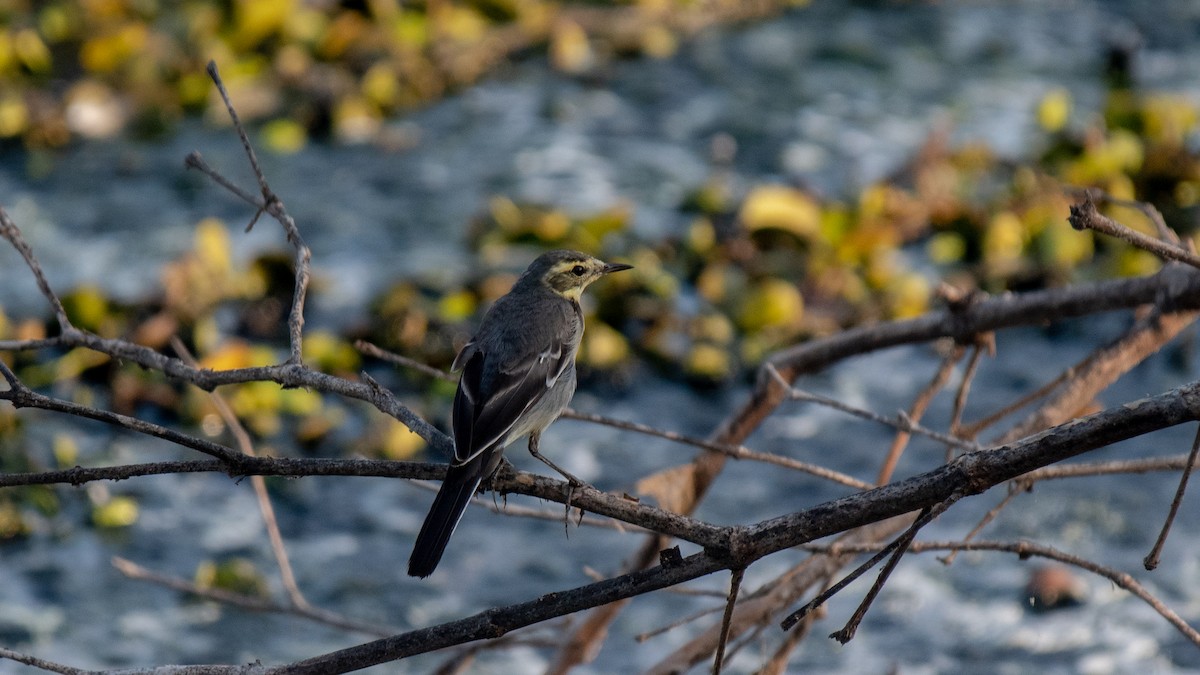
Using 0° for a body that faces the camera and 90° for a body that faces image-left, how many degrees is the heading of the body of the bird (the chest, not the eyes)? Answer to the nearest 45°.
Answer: approximately 225°

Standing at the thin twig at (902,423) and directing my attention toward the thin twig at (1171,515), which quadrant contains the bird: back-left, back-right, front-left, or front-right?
back-right

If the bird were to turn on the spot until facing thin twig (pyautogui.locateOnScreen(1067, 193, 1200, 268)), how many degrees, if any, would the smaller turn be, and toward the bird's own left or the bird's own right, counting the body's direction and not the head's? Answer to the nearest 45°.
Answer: approximately 90° to the bird's own right

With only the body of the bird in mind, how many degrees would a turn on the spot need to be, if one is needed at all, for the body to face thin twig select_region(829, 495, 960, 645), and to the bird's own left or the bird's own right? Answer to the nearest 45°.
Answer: approximately 45° to the bird's own right

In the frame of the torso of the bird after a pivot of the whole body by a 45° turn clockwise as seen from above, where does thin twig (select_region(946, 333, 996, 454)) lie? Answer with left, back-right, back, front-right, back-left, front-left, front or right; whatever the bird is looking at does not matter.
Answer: front

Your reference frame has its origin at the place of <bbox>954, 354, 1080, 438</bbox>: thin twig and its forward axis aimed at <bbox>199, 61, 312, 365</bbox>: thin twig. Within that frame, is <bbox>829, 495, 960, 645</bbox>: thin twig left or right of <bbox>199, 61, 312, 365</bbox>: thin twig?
left

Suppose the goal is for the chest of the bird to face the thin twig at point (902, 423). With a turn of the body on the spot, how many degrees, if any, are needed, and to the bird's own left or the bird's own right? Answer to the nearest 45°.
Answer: approximately 90° to the bird's own right
